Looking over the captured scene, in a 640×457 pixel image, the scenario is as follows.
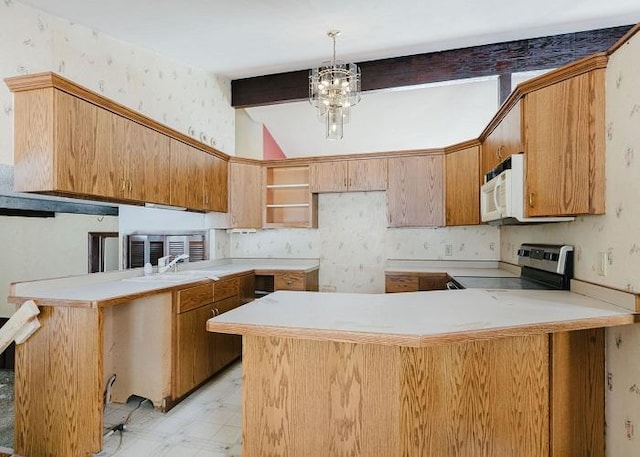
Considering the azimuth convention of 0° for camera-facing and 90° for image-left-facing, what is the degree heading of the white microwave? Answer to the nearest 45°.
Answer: approximately 45°

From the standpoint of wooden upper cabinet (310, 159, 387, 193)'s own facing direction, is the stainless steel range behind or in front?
in front

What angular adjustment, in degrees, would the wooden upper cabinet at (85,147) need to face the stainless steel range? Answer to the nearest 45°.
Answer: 0° — it already faces it

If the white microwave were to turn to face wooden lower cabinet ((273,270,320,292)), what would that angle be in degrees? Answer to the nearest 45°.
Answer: approximately 45° to its right

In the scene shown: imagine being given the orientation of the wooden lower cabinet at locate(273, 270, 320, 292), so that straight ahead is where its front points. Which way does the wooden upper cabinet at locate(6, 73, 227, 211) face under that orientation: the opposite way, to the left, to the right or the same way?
to the left

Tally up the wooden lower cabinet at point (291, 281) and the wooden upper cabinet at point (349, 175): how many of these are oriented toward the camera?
2
